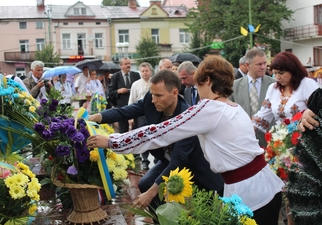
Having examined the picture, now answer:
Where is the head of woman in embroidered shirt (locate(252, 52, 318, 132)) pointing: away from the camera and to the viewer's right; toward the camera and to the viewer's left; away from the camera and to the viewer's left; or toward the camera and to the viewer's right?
toward the camera and to the viewer's left

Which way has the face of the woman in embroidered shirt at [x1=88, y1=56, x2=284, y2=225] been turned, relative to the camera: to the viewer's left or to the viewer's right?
to the viewer's left

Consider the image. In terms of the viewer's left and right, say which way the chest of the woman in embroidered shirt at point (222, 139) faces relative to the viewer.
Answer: facing away from the viewer and to the left of the viewer

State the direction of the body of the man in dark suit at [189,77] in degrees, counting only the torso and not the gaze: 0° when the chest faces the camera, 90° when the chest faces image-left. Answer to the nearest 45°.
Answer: approximately 45°

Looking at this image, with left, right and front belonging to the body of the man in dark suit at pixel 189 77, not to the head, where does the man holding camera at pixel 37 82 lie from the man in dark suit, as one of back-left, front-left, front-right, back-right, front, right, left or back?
right

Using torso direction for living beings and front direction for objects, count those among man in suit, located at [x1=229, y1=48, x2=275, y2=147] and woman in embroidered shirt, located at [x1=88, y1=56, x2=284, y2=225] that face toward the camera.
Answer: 1

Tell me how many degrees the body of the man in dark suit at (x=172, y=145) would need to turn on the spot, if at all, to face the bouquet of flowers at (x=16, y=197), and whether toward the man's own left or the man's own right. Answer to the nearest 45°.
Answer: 0° — they already face it

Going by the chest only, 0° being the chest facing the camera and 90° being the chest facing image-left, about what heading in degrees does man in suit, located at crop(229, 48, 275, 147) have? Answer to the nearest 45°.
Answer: approximately 0°

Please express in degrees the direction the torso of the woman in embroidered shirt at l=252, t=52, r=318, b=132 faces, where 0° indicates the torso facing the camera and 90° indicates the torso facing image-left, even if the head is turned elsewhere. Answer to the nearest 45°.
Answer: approximately 45°
